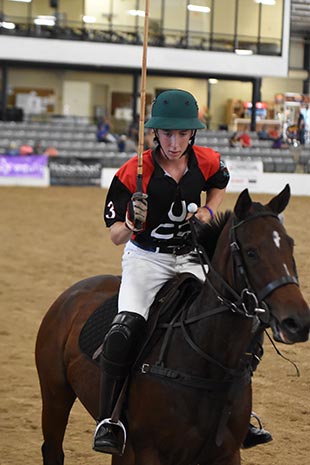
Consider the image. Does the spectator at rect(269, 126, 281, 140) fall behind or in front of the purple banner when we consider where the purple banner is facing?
behind

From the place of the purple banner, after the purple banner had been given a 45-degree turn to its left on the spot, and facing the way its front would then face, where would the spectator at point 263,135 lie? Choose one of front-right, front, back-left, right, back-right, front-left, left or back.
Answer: left

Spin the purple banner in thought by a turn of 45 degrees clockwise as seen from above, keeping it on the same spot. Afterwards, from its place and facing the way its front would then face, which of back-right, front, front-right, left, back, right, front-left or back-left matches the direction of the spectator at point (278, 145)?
back

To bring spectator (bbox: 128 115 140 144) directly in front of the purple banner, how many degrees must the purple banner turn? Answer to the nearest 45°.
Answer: approximately 135° to its left

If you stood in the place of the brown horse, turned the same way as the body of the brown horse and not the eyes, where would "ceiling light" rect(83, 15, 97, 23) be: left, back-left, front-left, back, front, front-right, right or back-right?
back-left

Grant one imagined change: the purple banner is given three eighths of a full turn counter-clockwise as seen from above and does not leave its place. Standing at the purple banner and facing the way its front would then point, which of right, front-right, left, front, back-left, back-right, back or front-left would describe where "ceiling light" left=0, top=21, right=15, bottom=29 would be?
front-left

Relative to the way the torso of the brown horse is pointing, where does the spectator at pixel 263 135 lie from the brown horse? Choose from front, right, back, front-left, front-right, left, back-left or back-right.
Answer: back-left

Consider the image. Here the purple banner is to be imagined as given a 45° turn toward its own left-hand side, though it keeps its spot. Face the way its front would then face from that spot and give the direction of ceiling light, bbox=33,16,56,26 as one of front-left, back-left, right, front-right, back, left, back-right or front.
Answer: back-left

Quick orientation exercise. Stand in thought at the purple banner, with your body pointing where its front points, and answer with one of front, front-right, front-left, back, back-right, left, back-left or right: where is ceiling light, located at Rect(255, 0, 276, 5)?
back-left

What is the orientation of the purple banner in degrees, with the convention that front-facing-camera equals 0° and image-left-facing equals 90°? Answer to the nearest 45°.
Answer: approximately 0°

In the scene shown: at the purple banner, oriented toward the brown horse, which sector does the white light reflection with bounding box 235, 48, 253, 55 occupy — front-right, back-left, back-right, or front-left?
back-left

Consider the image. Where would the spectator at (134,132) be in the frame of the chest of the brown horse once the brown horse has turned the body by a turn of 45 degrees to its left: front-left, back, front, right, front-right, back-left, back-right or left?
left

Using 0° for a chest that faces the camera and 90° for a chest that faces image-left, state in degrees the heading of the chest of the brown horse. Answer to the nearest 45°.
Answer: approximately 315°
